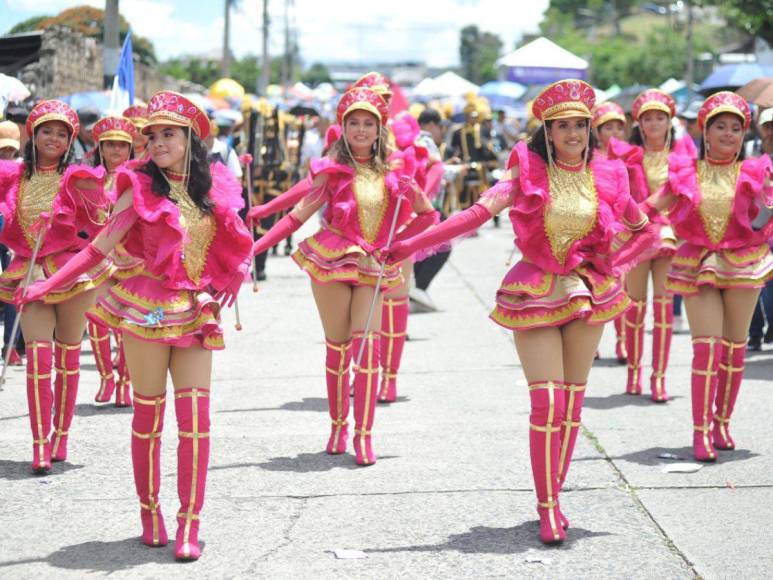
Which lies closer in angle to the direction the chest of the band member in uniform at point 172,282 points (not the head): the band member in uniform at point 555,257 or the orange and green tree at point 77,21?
the band member in uniform

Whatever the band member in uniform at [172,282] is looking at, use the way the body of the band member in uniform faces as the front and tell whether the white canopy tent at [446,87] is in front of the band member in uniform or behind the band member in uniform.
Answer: behind

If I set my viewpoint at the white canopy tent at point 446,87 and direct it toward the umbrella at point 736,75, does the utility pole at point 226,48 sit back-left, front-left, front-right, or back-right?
back-right

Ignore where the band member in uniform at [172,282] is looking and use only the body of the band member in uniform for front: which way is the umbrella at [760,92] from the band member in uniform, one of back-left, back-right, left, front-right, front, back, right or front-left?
back-left

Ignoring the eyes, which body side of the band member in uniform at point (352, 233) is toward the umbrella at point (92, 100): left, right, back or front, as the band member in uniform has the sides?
back

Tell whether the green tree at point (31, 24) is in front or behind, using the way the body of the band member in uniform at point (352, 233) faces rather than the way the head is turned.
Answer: behind

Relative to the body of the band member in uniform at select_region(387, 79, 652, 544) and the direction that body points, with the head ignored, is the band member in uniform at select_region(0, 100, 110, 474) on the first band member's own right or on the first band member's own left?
on the first band member's own right

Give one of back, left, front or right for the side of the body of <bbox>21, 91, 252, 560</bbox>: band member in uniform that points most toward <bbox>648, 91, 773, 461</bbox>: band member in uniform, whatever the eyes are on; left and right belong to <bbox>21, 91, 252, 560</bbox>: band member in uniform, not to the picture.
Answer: left

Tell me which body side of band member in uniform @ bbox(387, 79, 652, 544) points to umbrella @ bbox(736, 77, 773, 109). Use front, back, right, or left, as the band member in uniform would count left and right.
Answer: back

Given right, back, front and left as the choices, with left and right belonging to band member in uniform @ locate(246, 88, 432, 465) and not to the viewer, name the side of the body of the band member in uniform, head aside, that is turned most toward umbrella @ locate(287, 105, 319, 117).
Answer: back

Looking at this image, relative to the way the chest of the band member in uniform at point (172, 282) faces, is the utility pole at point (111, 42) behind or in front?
behind

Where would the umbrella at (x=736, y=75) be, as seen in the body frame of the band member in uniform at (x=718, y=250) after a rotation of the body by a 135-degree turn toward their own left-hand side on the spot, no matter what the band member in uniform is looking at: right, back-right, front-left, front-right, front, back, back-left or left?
front-left
